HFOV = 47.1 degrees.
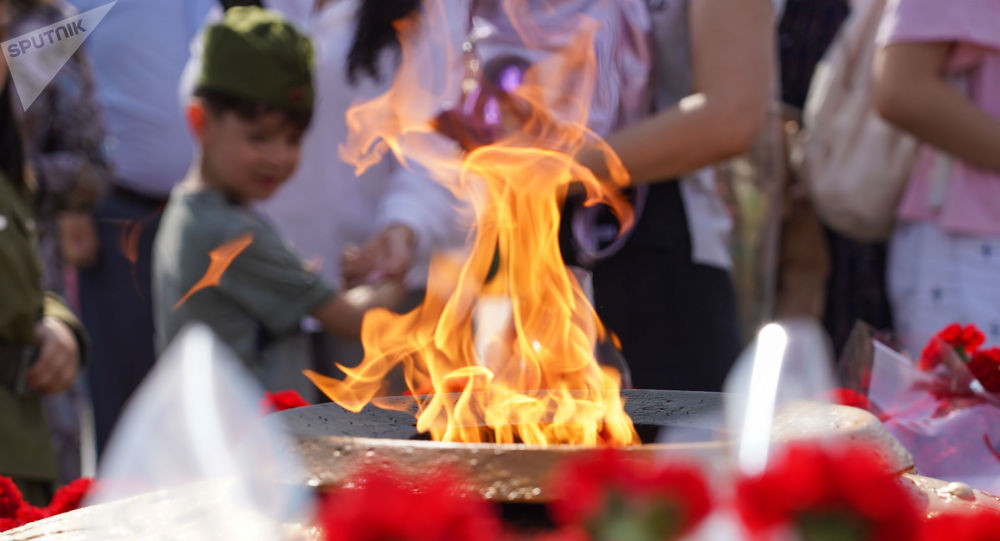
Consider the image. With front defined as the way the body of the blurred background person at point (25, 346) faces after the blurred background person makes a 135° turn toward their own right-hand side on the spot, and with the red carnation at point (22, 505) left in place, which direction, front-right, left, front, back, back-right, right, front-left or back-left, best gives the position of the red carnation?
front-left

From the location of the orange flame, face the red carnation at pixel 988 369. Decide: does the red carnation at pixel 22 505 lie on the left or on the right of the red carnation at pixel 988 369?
right

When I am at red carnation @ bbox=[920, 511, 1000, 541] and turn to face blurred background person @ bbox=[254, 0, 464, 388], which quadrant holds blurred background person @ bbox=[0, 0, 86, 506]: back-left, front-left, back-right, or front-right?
front-left

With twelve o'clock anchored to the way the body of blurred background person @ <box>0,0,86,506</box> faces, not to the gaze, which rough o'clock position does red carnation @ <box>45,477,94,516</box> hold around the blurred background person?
The red carnation is roughly at 3 o'clock from the blurred background person.

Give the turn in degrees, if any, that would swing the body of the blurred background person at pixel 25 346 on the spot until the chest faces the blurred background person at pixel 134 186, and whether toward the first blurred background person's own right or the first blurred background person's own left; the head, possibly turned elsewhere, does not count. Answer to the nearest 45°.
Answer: approximately 90° to the first blurred background person's own left

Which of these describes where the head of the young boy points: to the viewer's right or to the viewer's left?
to the viewer's right
